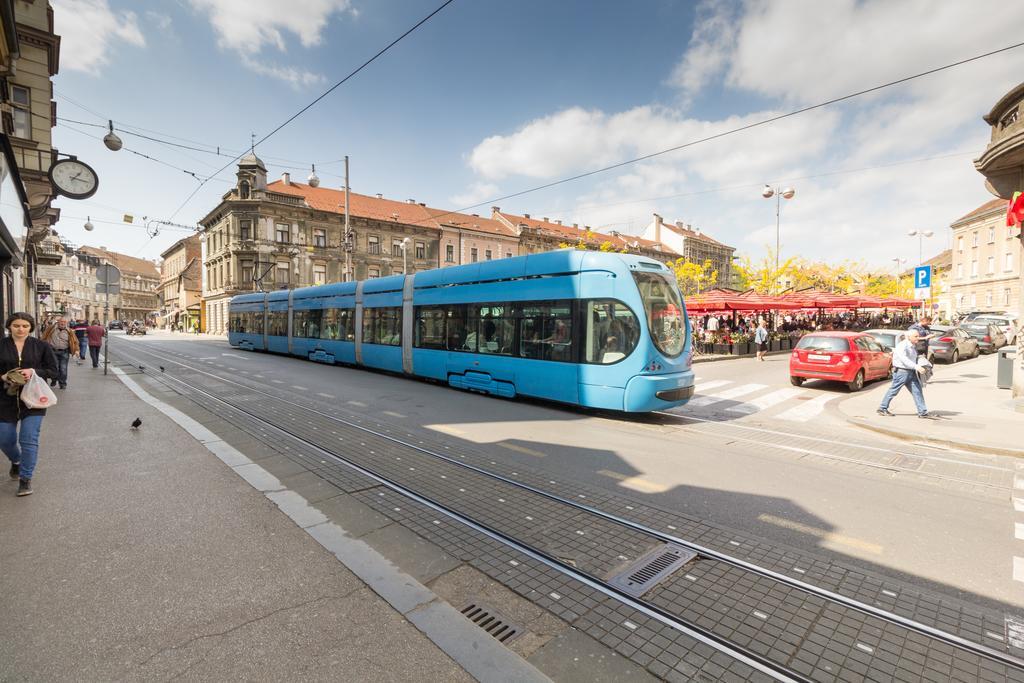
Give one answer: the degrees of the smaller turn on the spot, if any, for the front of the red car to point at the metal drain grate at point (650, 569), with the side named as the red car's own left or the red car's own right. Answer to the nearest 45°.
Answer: approximately 135° to the red car's own right

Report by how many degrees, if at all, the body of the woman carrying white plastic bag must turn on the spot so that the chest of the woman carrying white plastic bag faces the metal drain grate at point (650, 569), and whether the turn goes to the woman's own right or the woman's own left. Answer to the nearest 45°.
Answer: approximately 45° to the woman's own left

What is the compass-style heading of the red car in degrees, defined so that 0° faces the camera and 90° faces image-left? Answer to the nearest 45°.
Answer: approximately 225°

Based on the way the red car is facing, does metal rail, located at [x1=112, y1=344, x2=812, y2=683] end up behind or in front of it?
behind

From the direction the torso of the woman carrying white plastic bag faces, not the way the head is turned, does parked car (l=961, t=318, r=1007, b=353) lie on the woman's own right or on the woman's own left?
on the woman's own left

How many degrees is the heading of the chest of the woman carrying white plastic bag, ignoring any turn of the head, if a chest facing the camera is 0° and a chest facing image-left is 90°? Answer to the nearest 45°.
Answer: approximately 0°

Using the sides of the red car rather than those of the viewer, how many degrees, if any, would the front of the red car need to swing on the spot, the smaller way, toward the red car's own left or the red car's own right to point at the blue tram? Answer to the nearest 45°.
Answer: approximately 180°

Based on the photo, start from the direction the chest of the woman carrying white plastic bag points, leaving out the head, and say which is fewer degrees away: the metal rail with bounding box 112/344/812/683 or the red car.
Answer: the metal rail

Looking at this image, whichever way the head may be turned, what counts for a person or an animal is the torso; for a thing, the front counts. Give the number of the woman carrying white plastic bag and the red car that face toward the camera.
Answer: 1

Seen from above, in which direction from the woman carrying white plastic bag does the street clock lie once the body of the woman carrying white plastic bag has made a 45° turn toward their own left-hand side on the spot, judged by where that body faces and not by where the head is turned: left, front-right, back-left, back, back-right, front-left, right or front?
back-left
